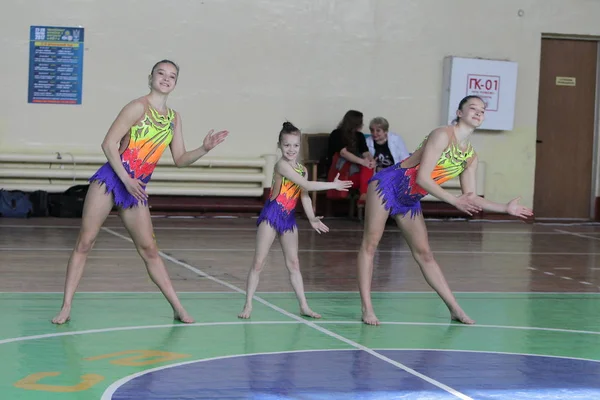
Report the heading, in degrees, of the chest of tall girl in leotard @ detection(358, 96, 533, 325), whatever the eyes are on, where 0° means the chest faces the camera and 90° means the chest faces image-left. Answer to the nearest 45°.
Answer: approximately 315°

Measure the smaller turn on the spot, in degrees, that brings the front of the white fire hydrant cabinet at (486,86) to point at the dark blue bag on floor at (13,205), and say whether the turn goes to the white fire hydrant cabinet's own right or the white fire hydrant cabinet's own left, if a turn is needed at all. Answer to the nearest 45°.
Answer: approximately 45° to the white fire hydrant cabinet's own right

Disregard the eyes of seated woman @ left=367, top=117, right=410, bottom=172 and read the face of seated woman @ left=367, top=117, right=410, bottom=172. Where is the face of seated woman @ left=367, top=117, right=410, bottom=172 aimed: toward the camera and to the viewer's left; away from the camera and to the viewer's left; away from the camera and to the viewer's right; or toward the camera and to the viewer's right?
toward the camera and to the viewer's left

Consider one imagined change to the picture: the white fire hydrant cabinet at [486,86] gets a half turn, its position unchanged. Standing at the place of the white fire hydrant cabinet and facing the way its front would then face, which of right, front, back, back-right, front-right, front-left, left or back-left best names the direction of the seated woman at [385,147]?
back-left

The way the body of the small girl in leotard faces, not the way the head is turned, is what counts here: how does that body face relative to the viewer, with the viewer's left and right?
facing the viewer and to the right of the viewer

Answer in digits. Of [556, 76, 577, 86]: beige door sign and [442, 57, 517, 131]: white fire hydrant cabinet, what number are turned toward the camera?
2

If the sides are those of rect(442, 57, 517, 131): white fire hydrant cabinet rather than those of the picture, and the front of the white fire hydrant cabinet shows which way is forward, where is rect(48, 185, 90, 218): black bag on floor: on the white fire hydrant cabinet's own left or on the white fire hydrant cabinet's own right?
on the white fire hydrant cabinet's own right
